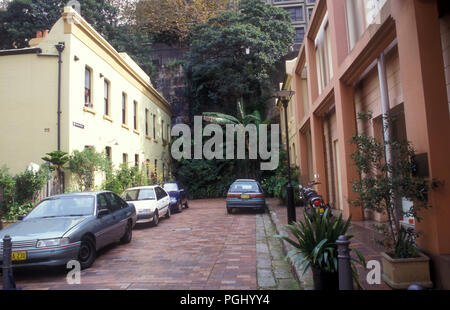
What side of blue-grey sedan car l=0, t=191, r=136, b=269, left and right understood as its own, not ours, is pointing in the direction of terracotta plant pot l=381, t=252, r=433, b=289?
left

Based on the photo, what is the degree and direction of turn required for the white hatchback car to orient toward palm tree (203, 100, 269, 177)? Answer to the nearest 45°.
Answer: approximately 180°

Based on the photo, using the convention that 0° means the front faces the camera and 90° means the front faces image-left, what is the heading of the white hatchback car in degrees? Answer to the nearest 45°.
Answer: approximately 45°

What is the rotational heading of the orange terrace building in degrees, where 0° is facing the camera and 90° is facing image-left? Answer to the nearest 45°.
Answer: approximately 45°

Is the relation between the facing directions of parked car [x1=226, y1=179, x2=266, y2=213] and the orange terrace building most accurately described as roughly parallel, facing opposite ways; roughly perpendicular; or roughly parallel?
roughly perpendicular

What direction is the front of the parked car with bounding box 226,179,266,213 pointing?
away from the camera

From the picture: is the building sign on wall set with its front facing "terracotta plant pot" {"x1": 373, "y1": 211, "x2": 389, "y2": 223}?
yes

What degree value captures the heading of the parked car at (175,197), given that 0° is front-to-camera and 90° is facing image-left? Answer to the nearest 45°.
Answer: approximately 45°

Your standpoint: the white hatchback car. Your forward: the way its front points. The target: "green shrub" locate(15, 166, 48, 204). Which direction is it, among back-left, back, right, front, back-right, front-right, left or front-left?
front-right

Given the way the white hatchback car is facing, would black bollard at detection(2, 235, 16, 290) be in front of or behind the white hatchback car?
in front

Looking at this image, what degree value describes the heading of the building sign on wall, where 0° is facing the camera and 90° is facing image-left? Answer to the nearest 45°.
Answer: approximately 315°

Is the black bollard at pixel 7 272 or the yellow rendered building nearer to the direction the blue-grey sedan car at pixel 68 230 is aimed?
the black bollard

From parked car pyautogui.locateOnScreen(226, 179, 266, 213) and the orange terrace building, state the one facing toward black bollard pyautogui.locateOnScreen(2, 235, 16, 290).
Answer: the orange terrace building

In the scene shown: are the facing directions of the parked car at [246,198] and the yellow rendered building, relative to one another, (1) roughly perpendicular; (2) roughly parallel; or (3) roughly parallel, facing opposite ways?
roughly perpendicular

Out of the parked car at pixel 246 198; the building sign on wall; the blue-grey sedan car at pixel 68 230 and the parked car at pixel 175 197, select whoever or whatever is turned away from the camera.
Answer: the parked car at pixel 246 198
